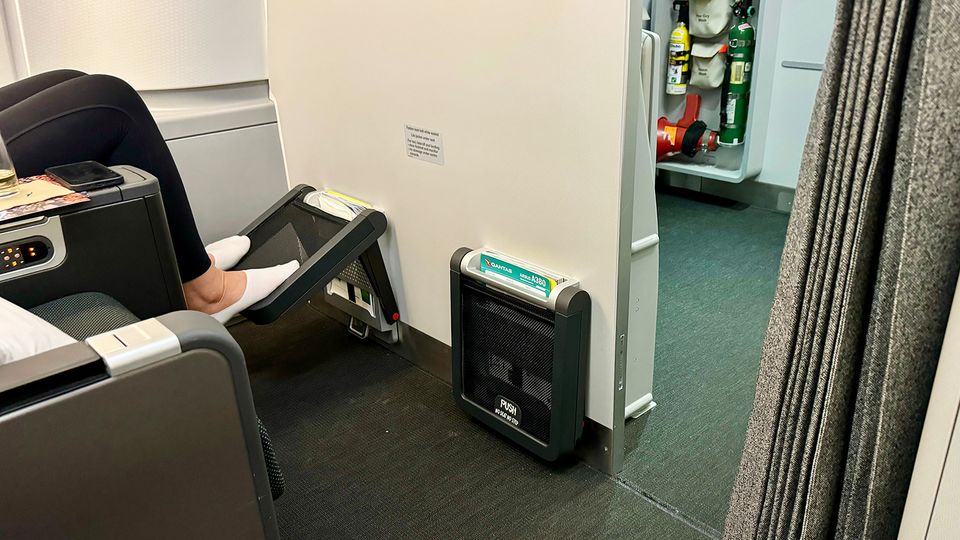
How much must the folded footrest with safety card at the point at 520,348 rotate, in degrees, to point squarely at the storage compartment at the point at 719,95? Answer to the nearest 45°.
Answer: approximately 180°

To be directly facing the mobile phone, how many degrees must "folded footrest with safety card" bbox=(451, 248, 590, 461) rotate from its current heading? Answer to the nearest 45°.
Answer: approximately 45° to its right

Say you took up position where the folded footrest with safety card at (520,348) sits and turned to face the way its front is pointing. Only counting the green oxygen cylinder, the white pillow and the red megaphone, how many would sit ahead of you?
1

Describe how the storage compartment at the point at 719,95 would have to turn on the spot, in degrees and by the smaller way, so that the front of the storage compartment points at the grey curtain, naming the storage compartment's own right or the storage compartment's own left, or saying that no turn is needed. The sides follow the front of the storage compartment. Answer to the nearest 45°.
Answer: approximately 45° to the storage compartment's own left

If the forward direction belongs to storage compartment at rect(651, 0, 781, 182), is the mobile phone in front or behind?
in front

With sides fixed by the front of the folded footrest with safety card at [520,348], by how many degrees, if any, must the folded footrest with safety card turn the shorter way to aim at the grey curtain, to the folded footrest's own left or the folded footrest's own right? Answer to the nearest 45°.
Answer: approximately 90° to the folded footrest's own left

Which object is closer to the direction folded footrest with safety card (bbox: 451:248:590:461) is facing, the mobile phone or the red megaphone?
the mobile phone

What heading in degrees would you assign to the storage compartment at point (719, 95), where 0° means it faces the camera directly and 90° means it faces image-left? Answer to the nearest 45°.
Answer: approximately 45°

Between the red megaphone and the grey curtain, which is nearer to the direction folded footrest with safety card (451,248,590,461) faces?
the grey curtain

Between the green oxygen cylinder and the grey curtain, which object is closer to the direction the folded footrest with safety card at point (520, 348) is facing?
the grey curtain

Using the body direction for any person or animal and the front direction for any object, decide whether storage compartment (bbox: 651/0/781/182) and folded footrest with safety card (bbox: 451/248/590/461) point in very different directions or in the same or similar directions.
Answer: same or similar directions

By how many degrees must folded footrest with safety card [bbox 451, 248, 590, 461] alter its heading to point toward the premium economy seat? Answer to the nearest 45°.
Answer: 0° — it already faces it

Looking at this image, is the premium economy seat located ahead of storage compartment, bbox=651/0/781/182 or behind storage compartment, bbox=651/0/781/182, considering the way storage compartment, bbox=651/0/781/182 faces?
ahead

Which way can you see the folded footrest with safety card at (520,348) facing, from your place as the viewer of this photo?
facing the viewer and to the left of the viewer
